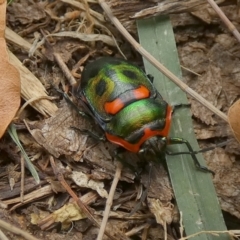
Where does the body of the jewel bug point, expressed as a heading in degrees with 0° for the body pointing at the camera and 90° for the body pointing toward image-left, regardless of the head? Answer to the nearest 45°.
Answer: approximately 315°

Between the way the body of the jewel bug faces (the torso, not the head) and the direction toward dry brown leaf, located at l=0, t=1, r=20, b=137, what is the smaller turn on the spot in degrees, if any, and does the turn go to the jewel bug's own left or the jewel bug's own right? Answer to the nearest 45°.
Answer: approximately 135° to the jewel bug's own right

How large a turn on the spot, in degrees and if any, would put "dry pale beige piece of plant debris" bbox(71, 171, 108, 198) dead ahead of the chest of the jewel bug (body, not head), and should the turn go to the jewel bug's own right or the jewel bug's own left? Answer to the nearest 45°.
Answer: approximately 90° to the jewel bug's own right

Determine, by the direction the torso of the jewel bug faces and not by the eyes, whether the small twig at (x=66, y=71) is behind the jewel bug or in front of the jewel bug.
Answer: behind

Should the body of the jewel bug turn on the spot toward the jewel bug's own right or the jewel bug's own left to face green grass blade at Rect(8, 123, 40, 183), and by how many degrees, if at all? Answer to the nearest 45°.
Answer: approximately 135° to the jewel bug's own right

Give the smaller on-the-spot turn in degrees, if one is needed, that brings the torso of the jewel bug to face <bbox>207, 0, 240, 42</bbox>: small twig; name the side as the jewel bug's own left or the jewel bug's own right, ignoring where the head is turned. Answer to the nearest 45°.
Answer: approximately 45° to the jewel bug's own left

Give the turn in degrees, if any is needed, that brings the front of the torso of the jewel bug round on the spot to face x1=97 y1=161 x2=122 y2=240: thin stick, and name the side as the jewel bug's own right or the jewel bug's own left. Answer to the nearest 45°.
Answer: approximately 90° to the jewel bug's own right
